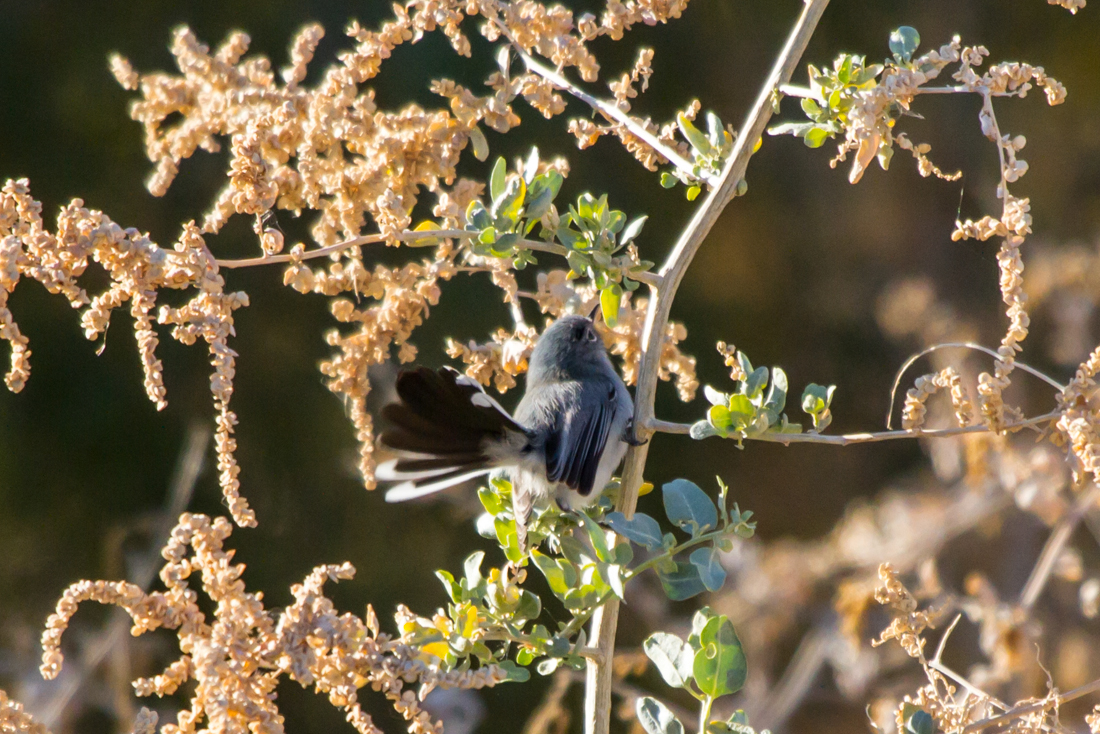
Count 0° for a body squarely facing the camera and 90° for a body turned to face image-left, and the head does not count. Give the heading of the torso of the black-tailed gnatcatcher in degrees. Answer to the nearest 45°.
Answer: approximately 225°
